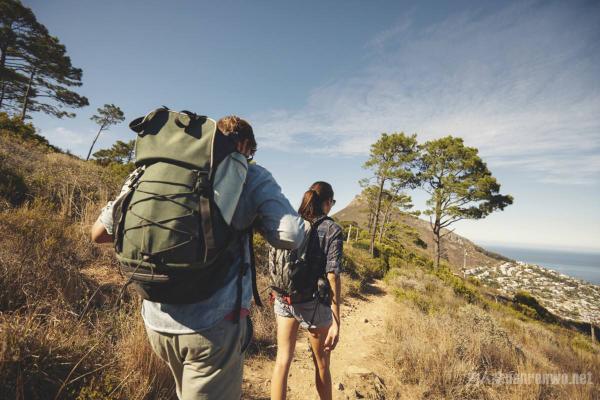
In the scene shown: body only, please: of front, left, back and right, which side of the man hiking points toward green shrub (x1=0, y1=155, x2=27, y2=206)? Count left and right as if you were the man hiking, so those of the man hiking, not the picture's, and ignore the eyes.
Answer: left

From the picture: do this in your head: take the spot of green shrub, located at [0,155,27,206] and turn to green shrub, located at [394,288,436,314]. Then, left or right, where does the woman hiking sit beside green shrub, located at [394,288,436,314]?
right

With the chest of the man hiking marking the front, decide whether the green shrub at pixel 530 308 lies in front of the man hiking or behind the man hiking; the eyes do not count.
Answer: in front

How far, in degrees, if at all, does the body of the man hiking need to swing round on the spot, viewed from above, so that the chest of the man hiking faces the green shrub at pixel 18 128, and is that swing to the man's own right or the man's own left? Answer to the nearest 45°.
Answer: approximately 90° to the man's own left

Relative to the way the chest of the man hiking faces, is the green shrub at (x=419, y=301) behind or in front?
in front

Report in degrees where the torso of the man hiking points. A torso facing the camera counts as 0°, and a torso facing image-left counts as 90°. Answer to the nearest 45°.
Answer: approximately 225°

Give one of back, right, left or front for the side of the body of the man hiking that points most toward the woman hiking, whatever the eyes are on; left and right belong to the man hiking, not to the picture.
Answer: front
